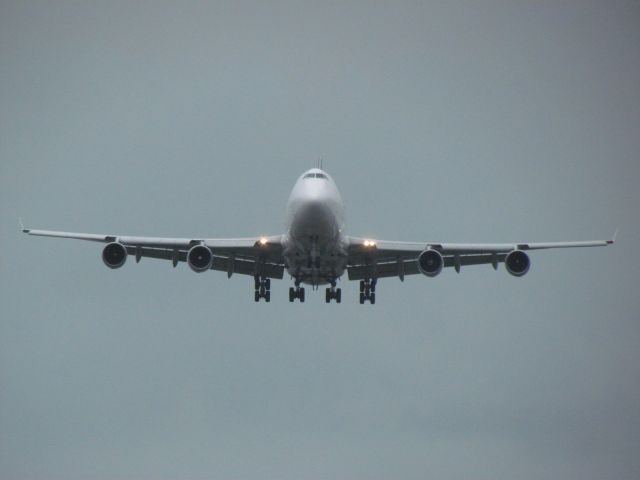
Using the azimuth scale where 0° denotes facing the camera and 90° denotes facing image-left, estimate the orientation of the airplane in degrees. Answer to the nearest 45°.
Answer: approximately 0°
